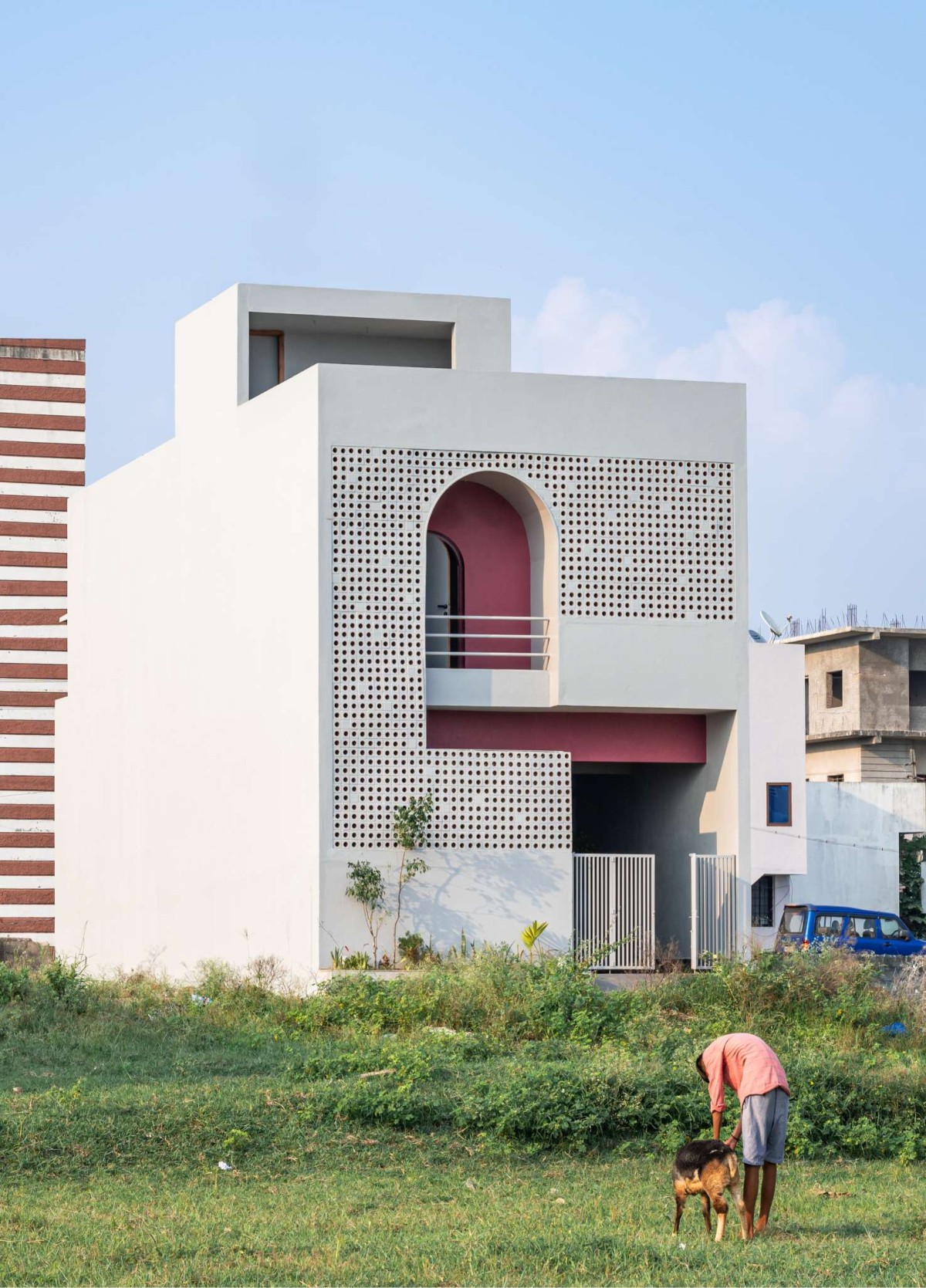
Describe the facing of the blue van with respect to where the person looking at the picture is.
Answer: facing away from the viewer and to the right of the viewer

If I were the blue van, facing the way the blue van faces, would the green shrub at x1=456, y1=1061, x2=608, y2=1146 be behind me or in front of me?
behind

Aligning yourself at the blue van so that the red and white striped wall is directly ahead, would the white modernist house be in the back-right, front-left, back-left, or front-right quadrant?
front-left

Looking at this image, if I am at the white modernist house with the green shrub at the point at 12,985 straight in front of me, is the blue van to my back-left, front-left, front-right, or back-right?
back-right

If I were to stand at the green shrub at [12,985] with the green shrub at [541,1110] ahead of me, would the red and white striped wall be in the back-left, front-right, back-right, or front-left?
back-left

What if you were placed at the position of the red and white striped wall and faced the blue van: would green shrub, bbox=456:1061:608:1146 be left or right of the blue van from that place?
right

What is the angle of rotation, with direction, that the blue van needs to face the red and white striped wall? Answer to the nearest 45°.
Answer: approximately 135° to its left

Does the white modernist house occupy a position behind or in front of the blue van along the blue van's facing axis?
behind

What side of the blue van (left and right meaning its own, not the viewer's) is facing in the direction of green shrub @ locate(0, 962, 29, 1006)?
back
